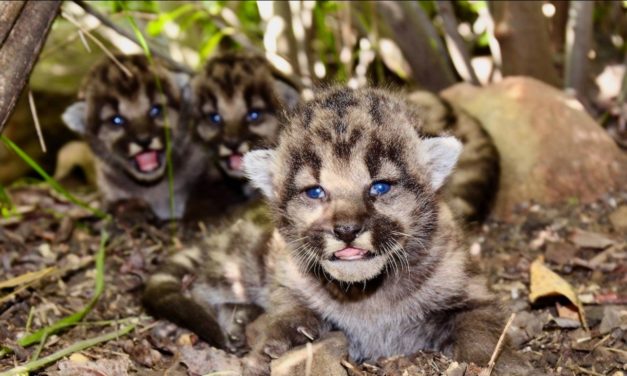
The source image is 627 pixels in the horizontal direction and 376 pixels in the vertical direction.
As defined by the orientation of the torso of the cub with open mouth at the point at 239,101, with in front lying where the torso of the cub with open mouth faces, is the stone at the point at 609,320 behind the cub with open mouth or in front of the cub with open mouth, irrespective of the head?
in front

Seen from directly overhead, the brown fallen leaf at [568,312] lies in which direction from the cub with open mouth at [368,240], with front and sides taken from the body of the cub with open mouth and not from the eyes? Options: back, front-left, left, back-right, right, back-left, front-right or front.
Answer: left

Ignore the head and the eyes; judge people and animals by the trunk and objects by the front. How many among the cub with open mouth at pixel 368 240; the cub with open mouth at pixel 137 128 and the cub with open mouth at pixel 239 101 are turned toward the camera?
3

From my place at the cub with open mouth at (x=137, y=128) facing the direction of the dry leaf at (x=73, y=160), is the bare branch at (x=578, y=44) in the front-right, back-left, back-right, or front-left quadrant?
back-right

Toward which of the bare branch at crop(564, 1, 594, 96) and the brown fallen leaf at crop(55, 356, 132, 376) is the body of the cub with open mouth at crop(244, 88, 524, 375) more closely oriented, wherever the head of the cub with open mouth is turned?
the brown fallen leaf

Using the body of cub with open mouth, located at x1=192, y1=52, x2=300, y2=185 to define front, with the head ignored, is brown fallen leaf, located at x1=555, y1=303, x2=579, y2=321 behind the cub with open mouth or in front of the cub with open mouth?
in front

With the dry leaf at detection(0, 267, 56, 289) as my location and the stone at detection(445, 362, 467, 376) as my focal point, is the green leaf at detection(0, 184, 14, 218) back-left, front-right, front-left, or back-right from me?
back-left

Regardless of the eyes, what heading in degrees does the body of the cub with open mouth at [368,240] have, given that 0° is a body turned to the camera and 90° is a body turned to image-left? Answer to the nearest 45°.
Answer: approximately 0°

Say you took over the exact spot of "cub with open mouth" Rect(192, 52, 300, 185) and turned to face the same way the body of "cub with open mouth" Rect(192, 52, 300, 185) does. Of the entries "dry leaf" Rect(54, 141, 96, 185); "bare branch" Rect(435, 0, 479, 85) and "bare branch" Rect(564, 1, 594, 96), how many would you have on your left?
2

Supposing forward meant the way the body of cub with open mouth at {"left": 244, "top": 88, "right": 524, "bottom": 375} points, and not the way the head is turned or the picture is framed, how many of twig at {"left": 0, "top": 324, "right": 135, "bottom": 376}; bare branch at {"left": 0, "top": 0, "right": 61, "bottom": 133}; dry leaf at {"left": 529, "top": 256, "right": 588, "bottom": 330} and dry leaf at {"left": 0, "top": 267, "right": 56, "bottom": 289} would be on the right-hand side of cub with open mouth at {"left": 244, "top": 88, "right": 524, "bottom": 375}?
3

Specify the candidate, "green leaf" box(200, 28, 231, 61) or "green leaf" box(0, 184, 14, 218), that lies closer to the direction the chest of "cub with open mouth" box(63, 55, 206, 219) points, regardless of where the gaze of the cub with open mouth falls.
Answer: the "green leaf" box(0, 184, 14, 218)
